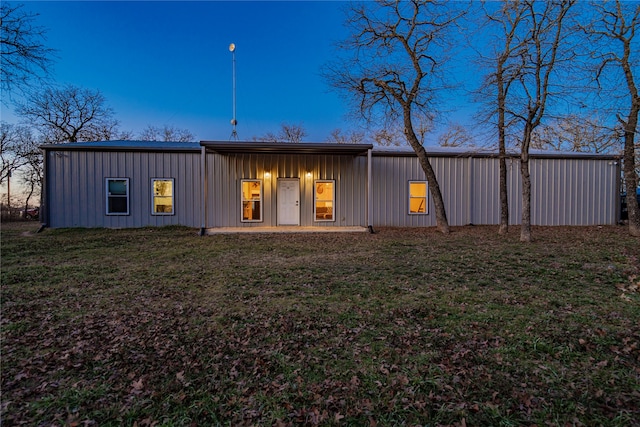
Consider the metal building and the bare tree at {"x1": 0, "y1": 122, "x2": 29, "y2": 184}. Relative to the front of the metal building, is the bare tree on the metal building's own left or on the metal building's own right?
on the metal building's own right

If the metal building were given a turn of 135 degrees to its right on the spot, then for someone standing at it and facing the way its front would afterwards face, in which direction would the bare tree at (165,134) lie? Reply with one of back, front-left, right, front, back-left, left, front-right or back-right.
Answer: front

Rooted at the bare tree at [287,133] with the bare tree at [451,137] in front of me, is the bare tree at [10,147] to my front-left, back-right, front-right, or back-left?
back-right

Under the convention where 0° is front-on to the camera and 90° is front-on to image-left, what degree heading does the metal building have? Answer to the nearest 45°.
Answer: approximately 0°

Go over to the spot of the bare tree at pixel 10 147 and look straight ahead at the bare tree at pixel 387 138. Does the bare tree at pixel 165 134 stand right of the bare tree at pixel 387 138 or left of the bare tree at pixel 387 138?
left

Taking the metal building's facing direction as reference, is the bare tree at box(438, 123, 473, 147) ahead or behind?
behind

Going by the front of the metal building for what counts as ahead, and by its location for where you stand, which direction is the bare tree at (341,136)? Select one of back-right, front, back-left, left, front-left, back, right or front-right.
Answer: back

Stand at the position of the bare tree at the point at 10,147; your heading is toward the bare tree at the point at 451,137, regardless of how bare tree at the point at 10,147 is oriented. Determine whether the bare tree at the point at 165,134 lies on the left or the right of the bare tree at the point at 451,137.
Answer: left

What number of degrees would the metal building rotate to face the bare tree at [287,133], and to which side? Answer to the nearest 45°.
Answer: approximately 180°

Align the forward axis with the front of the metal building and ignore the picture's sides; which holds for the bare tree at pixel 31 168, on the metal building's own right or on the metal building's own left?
on the metal building's own right
